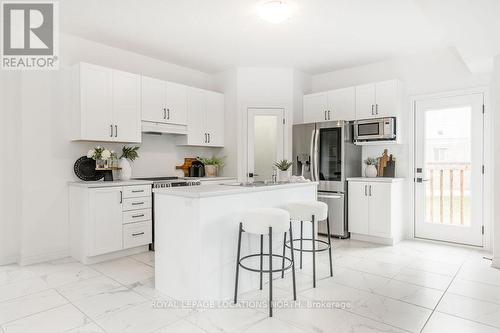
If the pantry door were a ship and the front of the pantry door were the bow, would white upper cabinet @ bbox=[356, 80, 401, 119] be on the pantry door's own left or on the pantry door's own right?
on the pantry door's own left

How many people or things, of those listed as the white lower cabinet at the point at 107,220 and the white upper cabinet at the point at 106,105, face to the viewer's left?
0

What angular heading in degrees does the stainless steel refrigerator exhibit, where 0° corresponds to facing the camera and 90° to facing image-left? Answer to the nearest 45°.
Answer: approximately 45°

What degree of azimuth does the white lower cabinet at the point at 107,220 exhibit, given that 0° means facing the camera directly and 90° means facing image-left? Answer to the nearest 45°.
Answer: approximately 315°

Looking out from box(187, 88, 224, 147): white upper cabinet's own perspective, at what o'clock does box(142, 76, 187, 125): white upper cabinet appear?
box(142, 76, 187, 125): white upper cabinet is roughly at 3 o'clock from box(187, 88, 224, 147): white upper cabinet.

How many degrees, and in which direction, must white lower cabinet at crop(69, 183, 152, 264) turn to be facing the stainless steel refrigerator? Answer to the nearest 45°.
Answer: approximately 45° to its left

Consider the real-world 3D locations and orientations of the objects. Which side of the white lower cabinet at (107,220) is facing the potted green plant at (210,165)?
left

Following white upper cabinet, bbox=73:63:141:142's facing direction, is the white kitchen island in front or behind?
in front

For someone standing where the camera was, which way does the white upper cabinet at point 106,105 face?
facing the viewer and to the right of the viewer

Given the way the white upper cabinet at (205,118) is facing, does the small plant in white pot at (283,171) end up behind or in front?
in front
